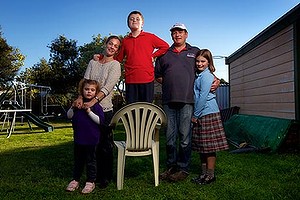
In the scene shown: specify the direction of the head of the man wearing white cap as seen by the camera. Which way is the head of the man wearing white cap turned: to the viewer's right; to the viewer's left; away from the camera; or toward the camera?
toward the camera

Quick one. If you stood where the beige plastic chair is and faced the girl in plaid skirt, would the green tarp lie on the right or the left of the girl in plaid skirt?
left

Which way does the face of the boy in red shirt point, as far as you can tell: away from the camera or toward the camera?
toward the camera

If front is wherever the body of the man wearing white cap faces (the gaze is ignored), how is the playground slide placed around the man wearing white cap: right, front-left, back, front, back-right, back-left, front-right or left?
back-right

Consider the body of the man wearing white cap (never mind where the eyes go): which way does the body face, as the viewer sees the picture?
toward the camera

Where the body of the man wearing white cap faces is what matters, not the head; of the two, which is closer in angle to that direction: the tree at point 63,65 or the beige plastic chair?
the beige plastic chair

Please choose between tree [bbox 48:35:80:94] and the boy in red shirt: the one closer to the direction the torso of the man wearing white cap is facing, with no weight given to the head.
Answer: the boy in red shirt

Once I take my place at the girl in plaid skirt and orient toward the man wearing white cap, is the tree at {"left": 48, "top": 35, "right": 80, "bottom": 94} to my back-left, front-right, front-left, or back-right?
front-right

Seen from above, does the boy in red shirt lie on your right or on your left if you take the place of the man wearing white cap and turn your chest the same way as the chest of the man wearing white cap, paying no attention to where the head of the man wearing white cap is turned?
on your right

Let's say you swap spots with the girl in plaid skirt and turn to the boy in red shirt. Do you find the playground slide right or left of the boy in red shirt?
right
